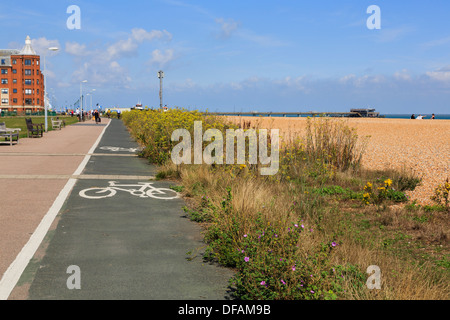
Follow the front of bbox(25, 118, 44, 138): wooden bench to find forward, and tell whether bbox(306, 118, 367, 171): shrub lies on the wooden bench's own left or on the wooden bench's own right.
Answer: on the wooden bench's own right

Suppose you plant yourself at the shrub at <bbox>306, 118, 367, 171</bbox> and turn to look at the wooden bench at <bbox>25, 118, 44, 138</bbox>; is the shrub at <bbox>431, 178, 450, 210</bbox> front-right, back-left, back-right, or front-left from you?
back-left

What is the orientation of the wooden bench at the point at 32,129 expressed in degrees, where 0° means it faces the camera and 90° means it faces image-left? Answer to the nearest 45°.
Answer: approximately 270°

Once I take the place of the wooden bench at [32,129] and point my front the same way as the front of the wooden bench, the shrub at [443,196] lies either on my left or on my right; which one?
on my right

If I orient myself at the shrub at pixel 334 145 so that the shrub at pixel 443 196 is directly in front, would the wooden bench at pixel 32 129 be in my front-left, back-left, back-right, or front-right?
back-right

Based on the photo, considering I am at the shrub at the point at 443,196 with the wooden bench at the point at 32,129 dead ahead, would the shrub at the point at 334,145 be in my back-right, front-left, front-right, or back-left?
front-right
